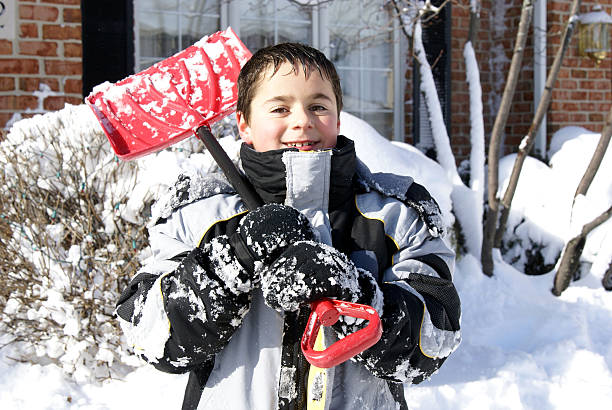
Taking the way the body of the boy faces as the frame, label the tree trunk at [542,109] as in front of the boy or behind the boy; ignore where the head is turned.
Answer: behind

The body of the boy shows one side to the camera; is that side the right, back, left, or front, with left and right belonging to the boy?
front

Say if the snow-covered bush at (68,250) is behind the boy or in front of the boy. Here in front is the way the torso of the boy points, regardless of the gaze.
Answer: behind

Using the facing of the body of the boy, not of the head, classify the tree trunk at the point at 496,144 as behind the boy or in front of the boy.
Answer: behind
